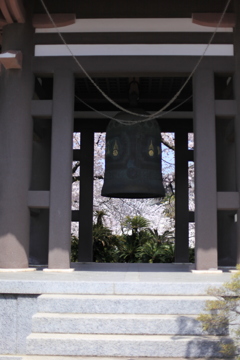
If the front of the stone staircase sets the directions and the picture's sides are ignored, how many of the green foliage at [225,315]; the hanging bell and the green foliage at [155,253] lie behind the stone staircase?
2

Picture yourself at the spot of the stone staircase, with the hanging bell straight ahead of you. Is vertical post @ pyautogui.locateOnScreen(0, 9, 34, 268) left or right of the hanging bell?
left

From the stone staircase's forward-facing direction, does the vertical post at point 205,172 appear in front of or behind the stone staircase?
behind

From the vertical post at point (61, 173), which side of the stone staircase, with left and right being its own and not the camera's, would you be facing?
back

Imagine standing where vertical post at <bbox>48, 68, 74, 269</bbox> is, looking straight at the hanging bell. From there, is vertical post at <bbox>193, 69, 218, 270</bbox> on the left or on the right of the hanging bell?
right

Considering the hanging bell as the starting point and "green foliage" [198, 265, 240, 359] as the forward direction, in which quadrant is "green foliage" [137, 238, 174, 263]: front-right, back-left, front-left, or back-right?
back-left

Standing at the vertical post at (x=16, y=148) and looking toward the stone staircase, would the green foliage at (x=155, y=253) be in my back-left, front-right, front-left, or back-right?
back-left

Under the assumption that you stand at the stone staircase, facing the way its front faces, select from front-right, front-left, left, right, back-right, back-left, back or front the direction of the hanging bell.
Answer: back

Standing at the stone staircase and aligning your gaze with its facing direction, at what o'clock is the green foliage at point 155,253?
The green foliage is roughly at 6 o'clock from the stone staircase.

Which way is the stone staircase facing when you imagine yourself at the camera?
facing the viewer

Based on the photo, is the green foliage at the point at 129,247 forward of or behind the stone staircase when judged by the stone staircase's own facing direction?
behind
